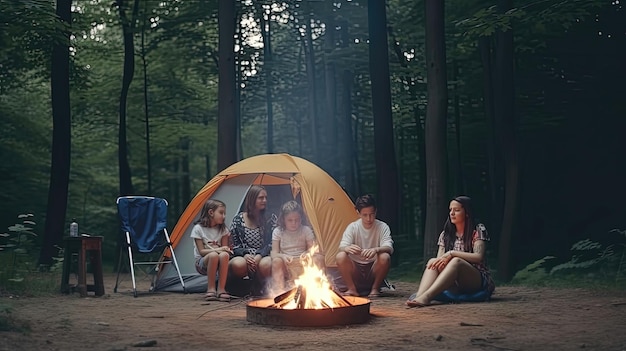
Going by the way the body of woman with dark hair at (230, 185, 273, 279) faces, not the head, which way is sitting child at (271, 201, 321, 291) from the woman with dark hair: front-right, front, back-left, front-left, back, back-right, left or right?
front-left

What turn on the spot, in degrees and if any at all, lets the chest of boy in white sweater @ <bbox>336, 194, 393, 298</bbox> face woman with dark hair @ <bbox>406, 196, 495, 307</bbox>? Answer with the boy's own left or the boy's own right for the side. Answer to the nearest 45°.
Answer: approximately 45° to the boy's own left

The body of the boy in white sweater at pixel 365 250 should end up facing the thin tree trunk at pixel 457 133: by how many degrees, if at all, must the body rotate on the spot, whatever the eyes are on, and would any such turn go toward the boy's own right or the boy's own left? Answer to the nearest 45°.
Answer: approximately 180°

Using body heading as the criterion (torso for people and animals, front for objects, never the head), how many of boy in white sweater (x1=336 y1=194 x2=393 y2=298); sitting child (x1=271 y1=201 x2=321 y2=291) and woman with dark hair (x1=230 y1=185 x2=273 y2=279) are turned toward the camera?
3

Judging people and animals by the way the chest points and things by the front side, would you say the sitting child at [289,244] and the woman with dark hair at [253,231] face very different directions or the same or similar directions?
same or similar directions

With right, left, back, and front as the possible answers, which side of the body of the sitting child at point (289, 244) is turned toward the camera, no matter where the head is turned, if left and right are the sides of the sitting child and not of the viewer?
front

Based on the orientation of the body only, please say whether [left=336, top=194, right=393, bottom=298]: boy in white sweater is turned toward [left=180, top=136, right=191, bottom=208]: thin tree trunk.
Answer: no

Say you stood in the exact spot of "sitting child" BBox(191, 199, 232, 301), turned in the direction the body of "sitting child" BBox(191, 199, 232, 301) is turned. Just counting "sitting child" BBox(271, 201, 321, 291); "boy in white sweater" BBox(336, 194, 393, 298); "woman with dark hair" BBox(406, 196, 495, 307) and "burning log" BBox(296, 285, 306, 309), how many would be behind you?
0

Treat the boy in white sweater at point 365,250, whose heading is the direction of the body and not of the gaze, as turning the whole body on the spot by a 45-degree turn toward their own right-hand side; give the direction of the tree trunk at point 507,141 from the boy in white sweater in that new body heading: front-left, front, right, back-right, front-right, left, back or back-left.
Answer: back

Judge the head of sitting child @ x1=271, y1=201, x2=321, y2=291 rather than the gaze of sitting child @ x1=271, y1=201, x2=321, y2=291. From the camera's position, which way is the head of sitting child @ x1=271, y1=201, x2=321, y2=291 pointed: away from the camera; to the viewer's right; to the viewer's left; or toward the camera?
toward the camera

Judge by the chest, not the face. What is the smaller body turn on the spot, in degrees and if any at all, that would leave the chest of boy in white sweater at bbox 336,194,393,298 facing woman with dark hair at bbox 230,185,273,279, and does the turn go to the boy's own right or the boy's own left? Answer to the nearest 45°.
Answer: approximately 135° to the boy's own right

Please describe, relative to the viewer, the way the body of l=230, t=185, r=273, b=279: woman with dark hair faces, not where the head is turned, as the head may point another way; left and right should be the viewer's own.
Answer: facing the viewer

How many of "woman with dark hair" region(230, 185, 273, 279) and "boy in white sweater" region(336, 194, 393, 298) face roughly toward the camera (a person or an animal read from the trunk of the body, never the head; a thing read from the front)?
2

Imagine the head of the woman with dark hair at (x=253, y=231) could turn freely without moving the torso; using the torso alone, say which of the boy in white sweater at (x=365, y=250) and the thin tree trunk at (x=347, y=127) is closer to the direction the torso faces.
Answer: the boy in white sweater

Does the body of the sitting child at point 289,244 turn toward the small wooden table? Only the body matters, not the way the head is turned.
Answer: no

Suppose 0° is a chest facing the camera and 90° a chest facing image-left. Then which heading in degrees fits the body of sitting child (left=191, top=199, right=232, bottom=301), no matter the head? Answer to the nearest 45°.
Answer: approximately 315°

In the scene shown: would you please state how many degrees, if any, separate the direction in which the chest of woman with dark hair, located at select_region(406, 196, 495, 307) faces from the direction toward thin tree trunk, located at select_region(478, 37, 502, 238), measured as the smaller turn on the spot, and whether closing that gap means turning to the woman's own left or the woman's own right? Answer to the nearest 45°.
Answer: approximately 135° to the woman's own right

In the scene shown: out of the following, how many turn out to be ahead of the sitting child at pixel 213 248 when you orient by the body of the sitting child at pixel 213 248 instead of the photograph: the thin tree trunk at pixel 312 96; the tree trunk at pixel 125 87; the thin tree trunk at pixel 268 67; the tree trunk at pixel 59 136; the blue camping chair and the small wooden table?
0

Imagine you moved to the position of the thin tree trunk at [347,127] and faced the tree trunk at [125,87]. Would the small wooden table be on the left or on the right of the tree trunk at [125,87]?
left

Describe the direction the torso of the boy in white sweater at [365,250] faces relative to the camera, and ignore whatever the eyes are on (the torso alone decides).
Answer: toward the camera

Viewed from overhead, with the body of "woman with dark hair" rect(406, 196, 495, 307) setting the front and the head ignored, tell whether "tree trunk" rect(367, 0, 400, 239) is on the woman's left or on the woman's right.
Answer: on the woman's right

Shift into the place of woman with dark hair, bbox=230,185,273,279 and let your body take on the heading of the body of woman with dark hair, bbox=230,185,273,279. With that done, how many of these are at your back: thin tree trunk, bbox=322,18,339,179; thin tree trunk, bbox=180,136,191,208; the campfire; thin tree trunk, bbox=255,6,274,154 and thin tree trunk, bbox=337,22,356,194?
4
